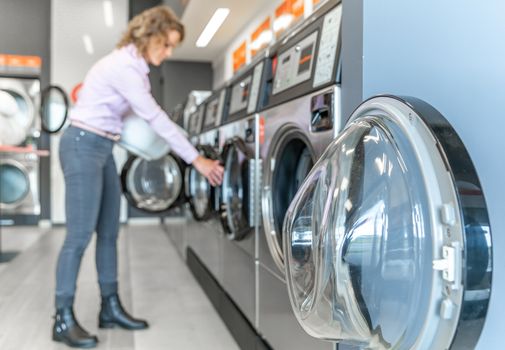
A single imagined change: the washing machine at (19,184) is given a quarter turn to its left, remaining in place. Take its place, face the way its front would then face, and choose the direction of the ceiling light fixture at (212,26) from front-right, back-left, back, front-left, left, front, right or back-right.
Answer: front-right

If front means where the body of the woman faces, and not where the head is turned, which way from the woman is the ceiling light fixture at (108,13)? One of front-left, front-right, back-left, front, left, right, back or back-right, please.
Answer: left

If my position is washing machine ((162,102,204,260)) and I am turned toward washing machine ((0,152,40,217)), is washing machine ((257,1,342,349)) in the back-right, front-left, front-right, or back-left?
back-left

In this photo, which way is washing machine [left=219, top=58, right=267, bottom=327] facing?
to the viewer's left

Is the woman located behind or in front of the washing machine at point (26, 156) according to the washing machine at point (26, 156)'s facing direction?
in front

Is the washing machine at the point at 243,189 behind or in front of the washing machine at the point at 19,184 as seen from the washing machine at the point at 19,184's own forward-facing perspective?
in front

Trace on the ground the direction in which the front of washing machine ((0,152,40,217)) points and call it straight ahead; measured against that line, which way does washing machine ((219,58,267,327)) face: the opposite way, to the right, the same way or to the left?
to the right

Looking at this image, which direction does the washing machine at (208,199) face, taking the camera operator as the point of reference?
facing to the left of the viewer

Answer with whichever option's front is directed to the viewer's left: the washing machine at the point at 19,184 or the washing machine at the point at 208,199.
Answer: the washing machine at the point at 208,199

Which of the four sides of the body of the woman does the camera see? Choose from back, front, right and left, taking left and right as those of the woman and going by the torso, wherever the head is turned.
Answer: right

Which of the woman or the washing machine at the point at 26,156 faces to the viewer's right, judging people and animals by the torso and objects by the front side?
the woman

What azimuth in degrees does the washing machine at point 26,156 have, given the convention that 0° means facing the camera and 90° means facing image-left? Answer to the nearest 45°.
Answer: approximately 0°
